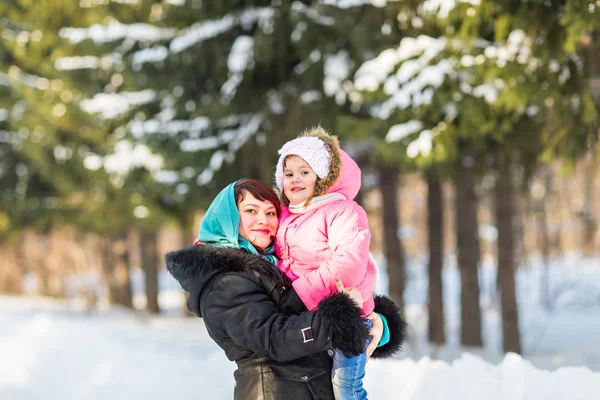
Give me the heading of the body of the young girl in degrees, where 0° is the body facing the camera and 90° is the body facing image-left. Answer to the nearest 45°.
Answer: approximately 45°

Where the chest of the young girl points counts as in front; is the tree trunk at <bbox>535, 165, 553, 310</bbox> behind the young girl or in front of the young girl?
behind
